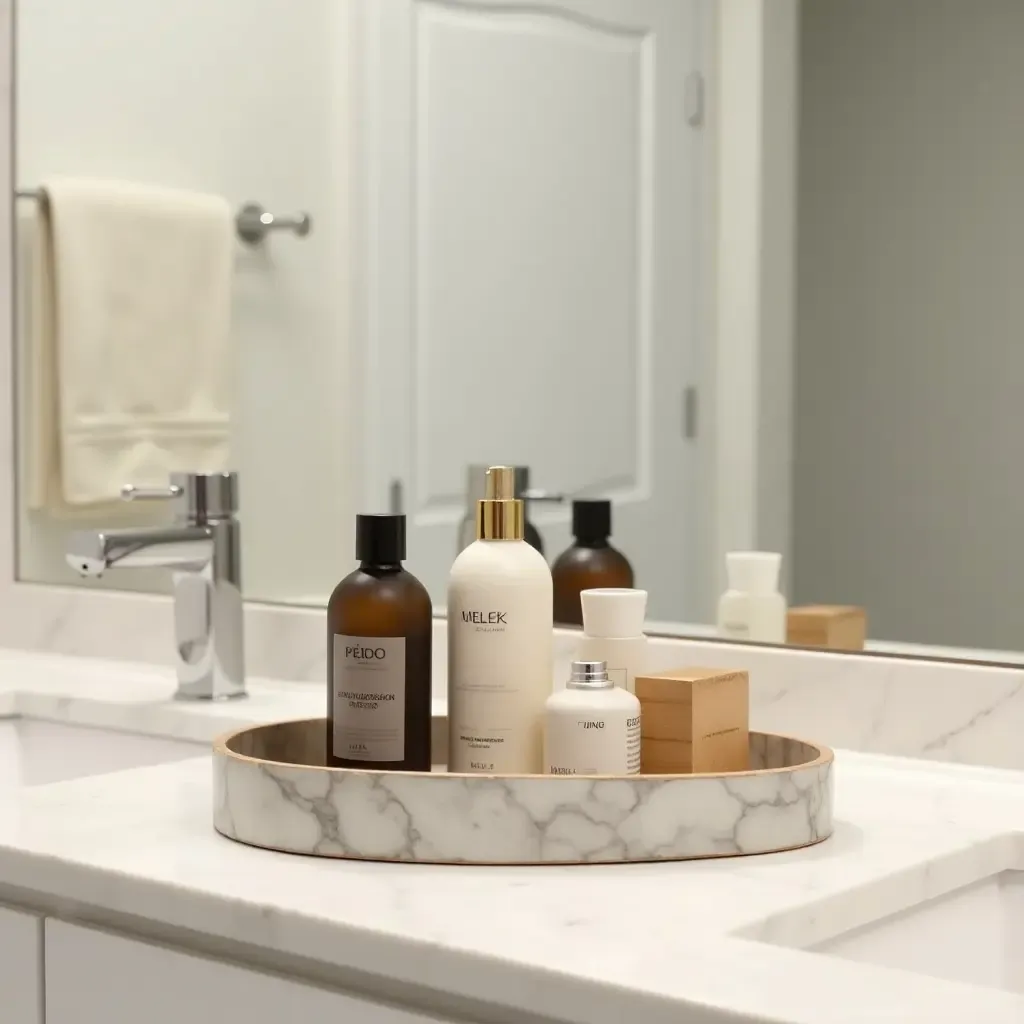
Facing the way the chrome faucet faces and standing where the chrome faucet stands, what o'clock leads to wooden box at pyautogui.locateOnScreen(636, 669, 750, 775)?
The wooden box is roughly at 8 o'clock from the chrome faucet.

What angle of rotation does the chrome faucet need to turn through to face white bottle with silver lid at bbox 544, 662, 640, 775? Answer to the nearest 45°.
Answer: approximately 90° to its left

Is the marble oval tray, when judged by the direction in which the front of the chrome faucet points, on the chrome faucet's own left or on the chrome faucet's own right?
on the chrome faucet's own left

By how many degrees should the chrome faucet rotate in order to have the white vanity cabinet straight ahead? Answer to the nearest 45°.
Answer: approximately 90° to its left

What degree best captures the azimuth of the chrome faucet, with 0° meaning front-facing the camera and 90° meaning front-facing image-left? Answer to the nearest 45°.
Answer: approximately 90°
